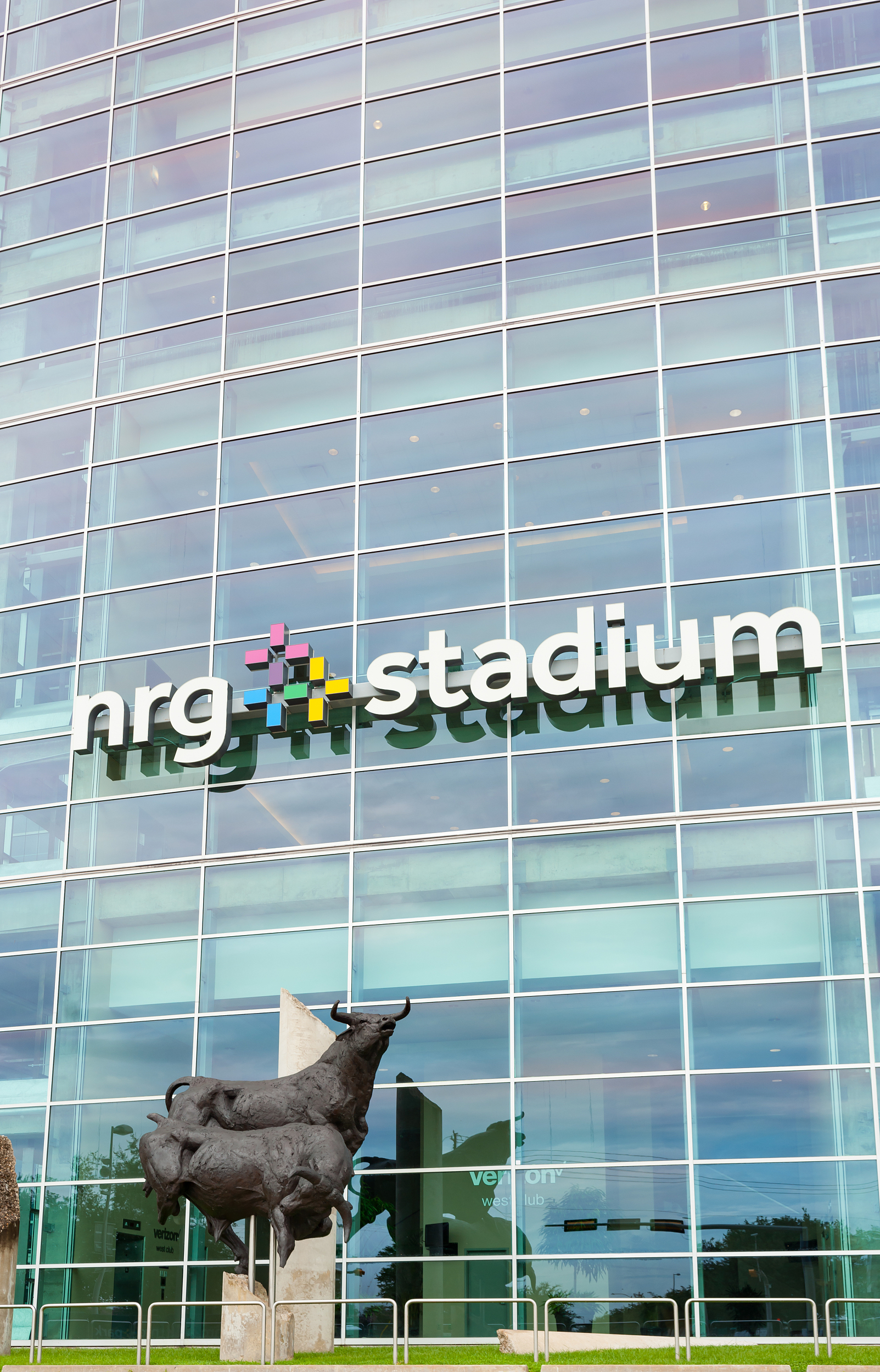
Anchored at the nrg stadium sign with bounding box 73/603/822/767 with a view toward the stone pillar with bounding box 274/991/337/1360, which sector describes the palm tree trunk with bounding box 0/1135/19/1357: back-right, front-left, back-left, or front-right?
front-right

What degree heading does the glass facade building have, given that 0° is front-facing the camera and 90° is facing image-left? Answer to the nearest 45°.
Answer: approximately 0°
